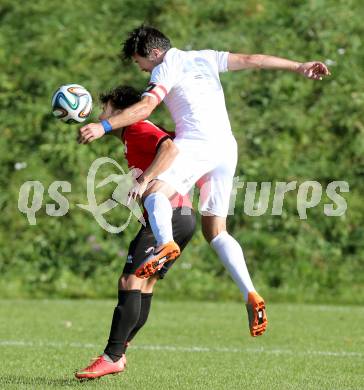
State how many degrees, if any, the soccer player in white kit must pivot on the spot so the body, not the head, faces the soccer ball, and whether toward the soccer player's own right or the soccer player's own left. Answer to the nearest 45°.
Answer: approximately 45° to the soccer player's own left

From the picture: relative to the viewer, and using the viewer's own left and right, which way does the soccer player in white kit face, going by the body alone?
facing away from the viewer and to the left of the viewer

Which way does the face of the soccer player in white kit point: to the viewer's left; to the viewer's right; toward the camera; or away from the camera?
to the viewer's left

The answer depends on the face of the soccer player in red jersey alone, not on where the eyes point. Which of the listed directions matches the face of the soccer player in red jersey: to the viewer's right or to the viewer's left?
to the viewer's left
